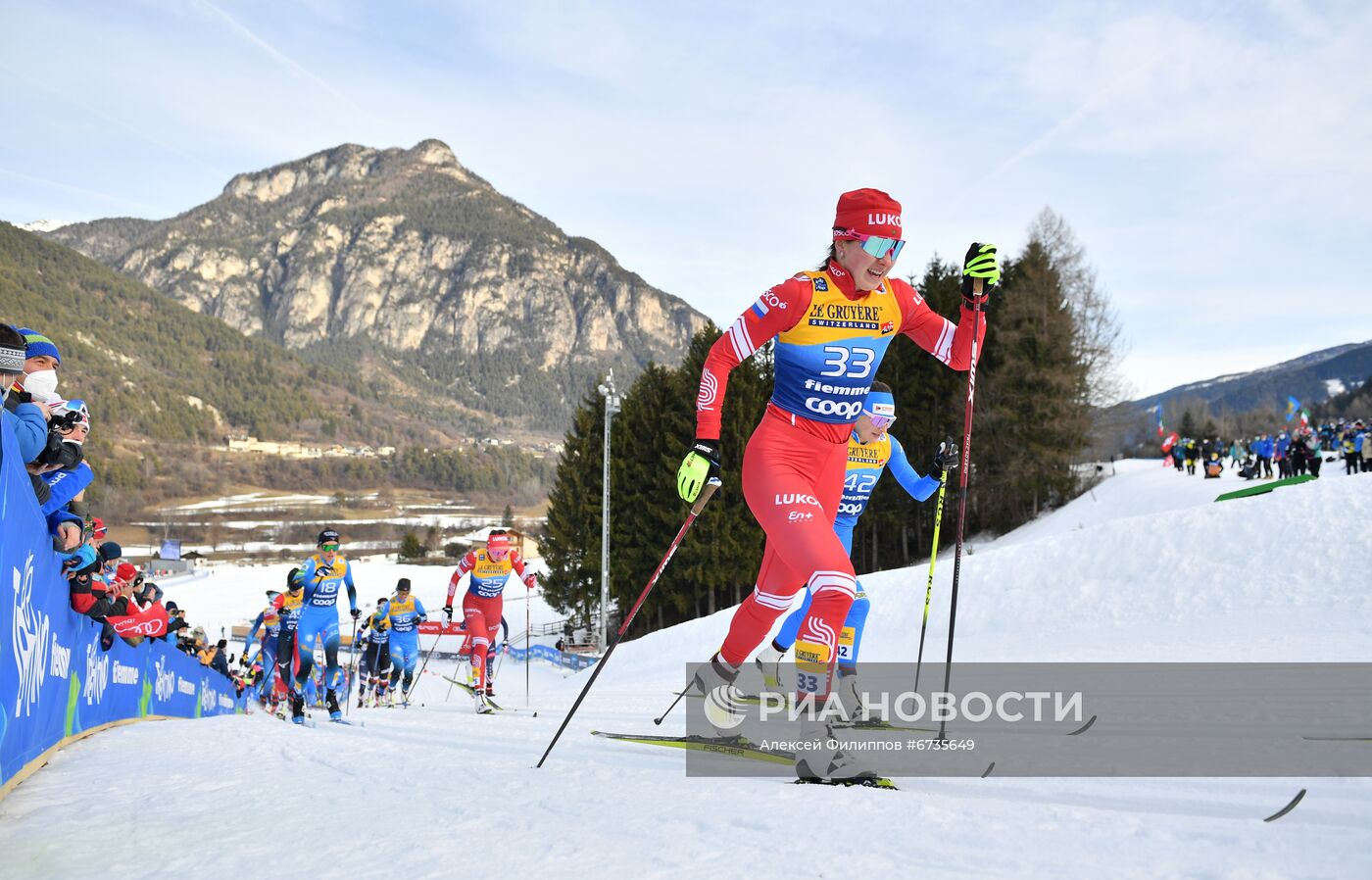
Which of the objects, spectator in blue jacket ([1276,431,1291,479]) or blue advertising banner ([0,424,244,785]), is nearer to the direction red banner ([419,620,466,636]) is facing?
the blue advertising banner

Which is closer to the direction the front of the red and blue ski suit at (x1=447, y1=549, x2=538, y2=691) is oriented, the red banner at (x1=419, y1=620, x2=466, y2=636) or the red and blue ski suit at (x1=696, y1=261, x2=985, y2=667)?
the red and blue ski suit

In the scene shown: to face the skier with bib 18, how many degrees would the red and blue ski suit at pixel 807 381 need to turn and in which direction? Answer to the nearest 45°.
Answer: approximately 180°

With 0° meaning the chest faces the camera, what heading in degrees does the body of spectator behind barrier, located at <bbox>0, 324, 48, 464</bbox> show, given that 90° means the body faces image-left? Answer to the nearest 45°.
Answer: approximately 270°

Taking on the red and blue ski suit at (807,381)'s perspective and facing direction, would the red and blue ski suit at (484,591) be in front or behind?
behind

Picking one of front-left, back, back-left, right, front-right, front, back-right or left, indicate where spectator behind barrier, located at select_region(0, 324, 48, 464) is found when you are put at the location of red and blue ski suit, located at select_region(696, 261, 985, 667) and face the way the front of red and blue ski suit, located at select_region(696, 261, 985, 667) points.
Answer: back-right
